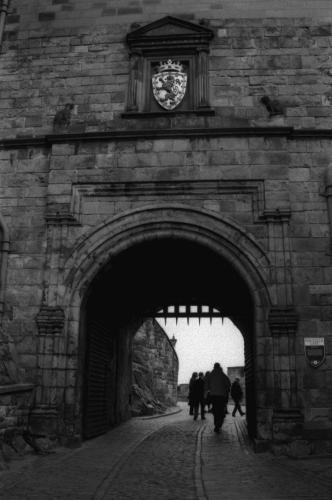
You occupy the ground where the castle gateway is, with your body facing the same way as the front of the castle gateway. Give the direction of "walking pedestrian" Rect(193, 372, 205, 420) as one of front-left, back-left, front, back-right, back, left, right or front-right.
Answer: back

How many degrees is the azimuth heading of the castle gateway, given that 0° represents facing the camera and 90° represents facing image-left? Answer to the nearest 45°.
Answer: approximately 0°
